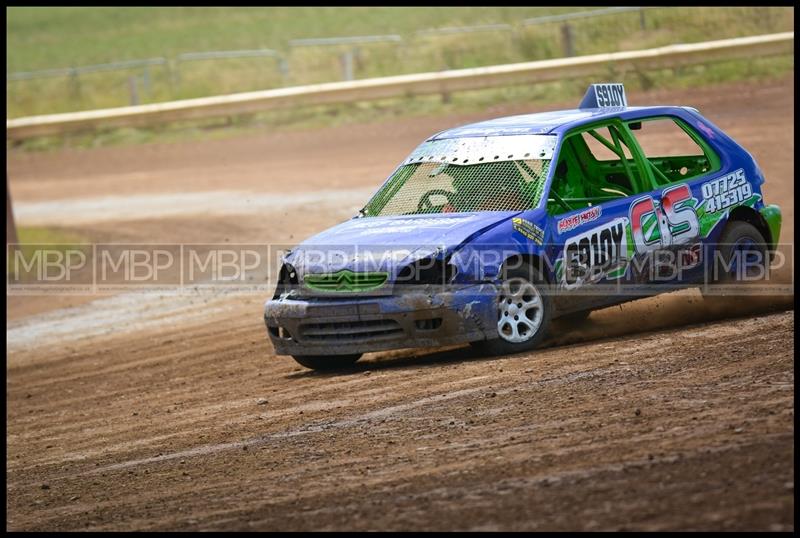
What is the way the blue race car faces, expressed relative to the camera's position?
facing the viewer and to the left of the viewer

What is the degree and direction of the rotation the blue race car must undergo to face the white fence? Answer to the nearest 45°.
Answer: approximately 135° to its right
